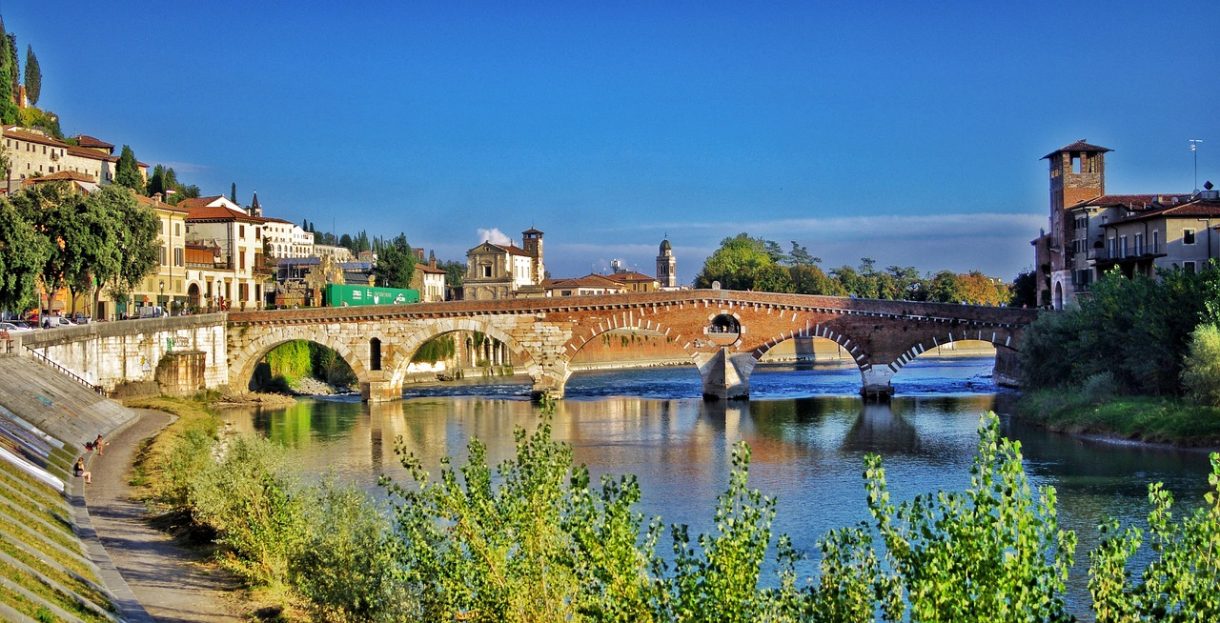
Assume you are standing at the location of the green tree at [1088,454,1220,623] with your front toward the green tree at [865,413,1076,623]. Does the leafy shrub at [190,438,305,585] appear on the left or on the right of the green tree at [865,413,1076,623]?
right

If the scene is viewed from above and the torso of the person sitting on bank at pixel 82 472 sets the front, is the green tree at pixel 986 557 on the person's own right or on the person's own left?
on the person's own right

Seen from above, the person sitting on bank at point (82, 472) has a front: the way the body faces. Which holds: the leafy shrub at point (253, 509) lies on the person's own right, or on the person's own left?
on the person's own right

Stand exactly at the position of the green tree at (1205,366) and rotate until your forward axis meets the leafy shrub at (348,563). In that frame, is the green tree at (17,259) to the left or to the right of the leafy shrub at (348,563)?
right

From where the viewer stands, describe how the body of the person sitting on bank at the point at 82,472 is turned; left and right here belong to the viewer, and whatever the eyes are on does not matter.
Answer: facing to the right of the viewer

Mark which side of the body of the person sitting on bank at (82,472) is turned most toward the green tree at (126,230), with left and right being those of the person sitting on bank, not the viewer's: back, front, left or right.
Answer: left

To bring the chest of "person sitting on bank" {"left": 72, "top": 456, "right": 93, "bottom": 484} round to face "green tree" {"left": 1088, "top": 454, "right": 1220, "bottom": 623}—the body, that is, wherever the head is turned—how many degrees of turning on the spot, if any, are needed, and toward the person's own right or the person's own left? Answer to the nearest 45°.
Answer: approximately 90° to the person's own right

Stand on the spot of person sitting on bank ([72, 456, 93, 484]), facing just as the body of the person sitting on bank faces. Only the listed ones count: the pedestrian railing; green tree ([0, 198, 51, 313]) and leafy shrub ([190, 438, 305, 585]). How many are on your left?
2

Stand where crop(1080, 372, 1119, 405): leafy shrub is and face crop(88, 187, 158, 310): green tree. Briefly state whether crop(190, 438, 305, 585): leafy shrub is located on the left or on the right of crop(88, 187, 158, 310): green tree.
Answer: left

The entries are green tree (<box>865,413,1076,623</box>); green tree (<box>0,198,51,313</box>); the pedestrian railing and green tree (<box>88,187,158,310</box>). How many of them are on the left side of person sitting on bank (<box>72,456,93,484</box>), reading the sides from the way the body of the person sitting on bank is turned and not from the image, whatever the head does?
3
